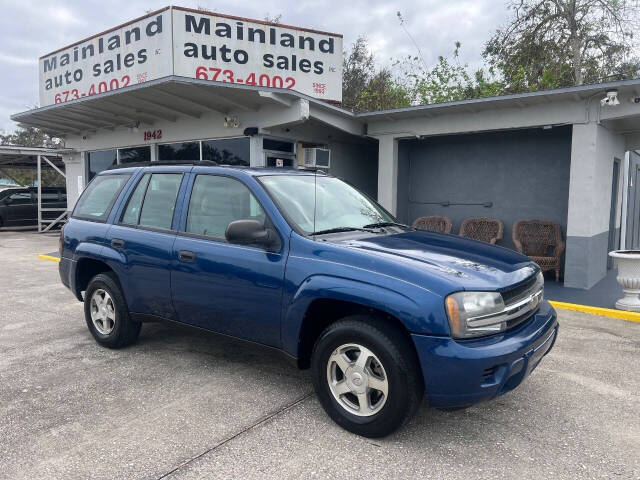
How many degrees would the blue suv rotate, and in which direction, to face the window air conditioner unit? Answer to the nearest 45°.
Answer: approximately 135° to its left

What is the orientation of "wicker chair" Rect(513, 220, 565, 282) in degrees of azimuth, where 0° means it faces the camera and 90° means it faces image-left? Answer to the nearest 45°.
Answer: approximately 0°

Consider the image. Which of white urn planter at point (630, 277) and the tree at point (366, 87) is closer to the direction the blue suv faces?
the white urn planter

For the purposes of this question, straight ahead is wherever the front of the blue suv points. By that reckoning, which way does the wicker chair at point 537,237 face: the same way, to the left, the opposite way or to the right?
to the right

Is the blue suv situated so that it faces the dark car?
no

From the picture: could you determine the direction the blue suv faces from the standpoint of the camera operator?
facing the viewer and to the right of the viewer

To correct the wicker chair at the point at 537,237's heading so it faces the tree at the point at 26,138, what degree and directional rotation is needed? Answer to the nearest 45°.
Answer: approximately 135° to its right

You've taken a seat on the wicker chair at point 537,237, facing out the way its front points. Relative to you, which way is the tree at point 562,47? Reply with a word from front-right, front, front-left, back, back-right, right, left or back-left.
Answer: back

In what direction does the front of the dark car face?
to the viewer's left

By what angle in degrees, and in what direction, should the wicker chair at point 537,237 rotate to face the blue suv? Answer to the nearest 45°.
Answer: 0° — it already faces it

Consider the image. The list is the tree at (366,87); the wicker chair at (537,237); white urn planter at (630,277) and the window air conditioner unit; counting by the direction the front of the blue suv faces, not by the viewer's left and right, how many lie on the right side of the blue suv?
0
